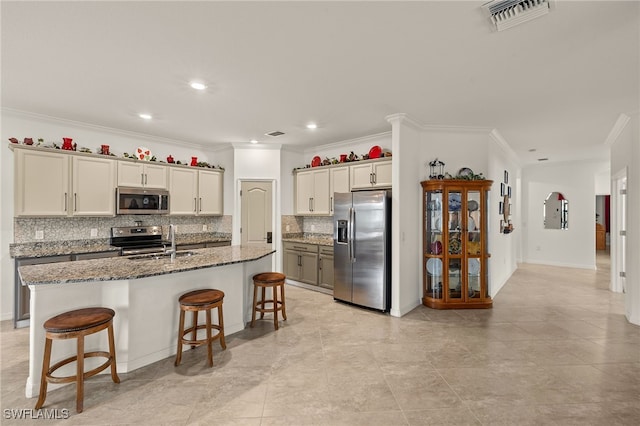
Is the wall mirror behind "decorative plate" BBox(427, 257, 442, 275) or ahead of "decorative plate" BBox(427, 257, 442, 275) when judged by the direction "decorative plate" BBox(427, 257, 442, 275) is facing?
behind

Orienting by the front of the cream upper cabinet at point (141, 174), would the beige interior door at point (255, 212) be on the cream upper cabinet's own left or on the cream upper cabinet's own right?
on the cream upper cabinet's own left

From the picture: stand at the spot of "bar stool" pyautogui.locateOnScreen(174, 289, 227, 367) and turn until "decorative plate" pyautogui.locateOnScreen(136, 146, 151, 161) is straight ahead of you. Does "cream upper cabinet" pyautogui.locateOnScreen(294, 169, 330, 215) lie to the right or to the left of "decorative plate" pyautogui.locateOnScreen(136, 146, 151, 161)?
right

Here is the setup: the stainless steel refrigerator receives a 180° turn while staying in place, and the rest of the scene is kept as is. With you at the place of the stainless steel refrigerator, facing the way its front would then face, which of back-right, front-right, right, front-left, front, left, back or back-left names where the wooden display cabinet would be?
front-right

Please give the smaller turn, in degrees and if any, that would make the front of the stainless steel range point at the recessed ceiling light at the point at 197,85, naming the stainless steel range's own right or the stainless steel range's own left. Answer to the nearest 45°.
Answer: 0° — it already faces it

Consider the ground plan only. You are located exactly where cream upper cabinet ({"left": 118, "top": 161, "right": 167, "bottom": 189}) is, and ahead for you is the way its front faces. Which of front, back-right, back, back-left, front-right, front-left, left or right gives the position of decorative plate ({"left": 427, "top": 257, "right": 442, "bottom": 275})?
front-left

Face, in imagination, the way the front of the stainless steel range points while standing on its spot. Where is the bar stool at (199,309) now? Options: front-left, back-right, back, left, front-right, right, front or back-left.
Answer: front

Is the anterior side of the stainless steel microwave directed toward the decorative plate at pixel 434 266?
no

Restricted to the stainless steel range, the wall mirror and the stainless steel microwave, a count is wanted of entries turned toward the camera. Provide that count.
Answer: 3

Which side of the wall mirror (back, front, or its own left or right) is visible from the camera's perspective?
front

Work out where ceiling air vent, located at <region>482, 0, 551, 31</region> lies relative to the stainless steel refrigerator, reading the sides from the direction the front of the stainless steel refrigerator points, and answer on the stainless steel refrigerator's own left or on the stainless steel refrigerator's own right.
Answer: on the stainless steel refrigerator's own left

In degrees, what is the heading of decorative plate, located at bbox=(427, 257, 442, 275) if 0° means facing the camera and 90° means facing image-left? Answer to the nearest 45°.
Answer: approximately 0°

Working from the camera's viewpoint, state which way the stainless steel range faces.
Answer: facing the viewer

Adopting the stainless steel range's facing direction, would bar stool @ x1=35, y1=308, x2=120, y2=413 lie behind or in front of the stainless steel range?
in front

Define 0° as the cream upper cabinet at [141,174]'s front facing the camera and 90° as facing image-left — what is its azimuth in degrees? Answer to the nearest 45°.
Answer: approximately 0°

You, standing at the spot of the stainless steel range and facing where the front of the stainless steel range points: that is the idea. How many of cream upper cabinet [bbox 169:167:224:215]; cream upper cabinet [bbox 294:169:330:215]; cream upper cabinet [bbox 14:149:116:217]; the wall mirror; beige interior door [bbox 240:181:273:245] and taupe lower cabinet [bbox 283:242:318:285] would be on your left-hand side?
5

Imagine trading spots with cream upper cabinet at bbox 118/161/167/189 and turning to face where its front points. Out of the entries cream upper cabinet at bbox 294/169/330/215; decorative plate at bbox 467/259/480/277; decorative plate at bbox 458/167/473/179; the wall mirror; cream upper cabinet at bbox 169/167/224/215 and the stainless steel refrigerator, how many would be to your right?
0

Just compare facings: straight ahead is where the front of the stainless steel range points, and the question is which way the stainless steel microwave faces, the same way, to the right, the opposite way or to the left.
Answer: the same way

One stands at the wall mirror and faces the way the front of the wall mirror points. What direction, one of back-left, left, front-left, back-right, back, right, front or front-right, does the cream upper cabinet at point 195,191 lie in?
front-right
